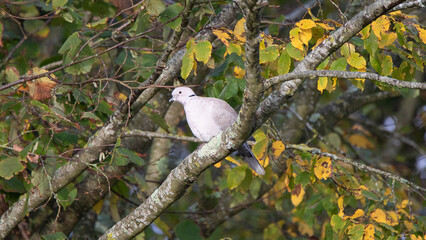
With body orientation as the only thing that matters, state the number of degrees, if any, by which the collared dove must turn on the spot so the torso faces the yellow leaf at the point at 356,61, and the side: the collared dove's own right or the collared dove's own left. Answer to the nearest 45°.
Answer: approximately 180°

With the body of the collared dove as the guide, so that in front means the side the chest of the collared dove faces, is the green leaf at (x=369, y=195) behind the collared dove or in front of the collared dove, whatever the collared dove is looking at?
behind

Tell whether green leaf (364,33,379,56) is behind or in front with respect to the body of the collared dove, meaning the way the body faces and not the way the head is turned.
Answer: behind

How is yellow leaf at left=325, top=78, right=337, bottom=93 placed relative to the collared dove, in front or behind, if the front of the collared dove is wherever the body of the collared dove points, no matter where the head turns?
behind

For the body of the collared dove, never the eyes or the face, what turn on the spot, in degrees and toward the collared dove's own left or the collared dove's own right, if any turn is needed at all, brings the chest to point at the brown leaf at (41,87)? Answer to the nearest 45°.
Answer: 0° — it already faces it

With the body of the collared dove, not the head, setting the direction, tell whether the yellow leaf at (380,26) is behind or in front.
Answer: behind

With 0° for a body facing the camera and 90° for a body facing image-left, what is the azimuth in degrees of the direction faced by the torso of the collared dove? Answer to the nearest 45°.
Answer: approximately 90°

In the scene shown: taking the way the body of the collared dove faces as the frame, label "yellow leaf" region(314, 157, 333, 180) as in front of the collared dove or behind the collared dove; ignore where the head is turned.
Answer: behind
